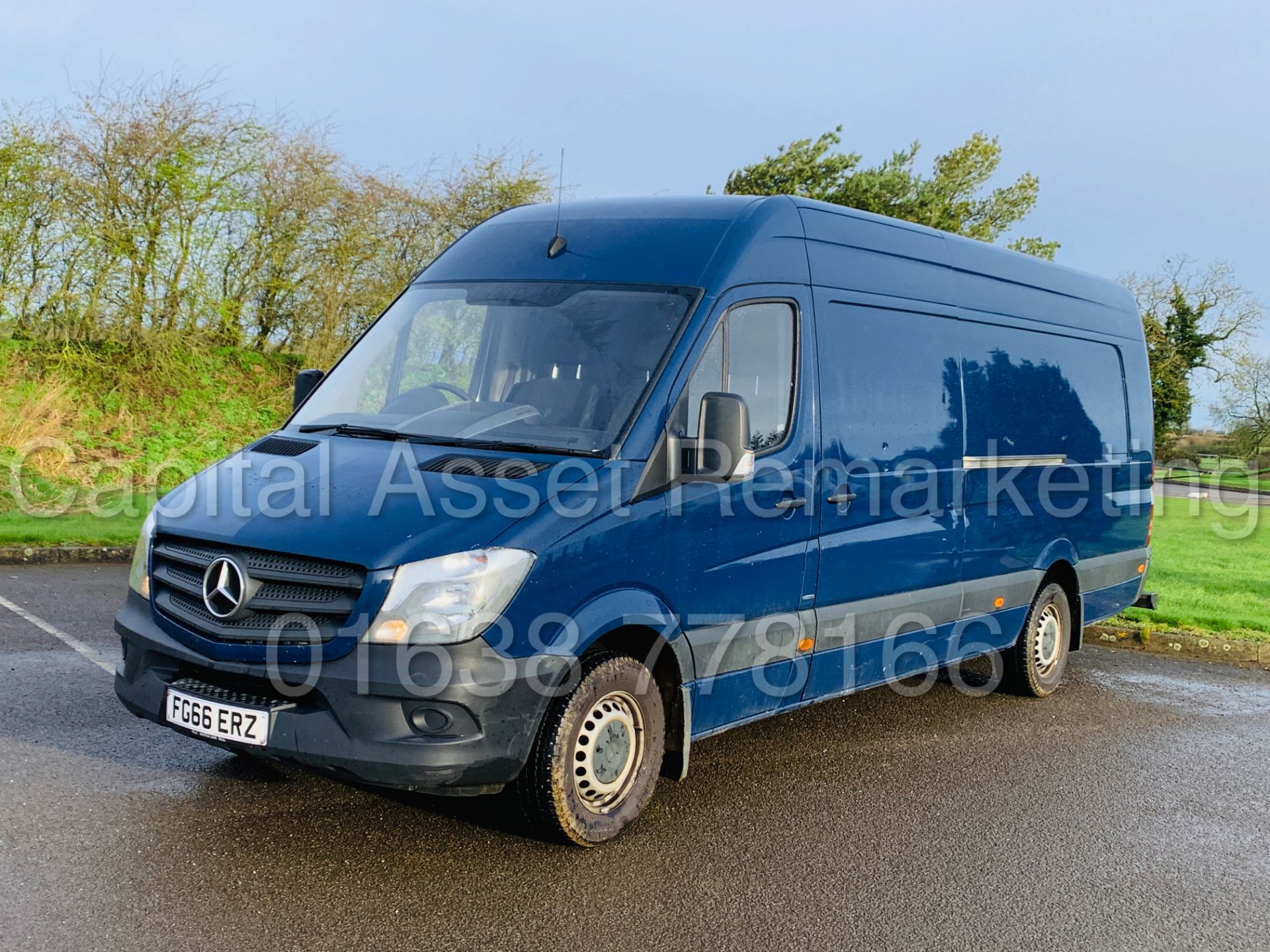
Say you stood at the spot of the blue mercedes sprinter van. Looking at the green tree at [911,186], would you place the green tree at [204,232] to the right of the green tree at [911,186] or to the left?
left

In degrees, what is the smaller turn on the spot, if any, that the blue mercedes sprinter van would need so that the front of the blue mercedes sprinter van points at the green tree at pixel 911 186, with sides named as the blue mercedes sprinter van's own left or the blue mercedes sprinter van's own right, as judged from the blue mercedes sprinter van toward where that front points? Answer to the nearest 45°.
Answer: approximately 135° to the blue mercedes sprinter van's own right

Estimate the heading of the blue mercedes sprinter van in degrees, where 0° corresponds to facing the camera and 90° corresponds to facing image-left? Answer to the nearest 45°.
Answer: approximately 45°

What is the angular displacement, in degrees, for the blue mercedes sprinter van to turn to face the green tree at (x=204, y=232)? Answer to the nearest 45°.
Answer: approximately 90° to its right
